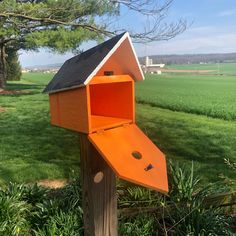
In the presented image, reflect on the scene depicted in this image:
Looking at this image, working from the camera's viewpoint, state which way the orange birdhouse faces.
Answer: facing the viewer and to the right of the viewer

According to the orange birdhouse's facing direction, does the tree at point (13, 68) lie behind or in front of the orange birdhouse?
behind
